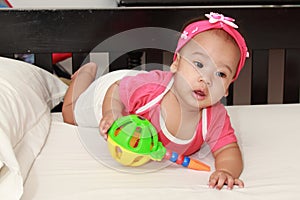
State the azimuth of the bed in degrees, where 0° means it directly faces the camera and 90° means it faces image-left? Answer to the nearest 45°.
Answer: approximately 0°
